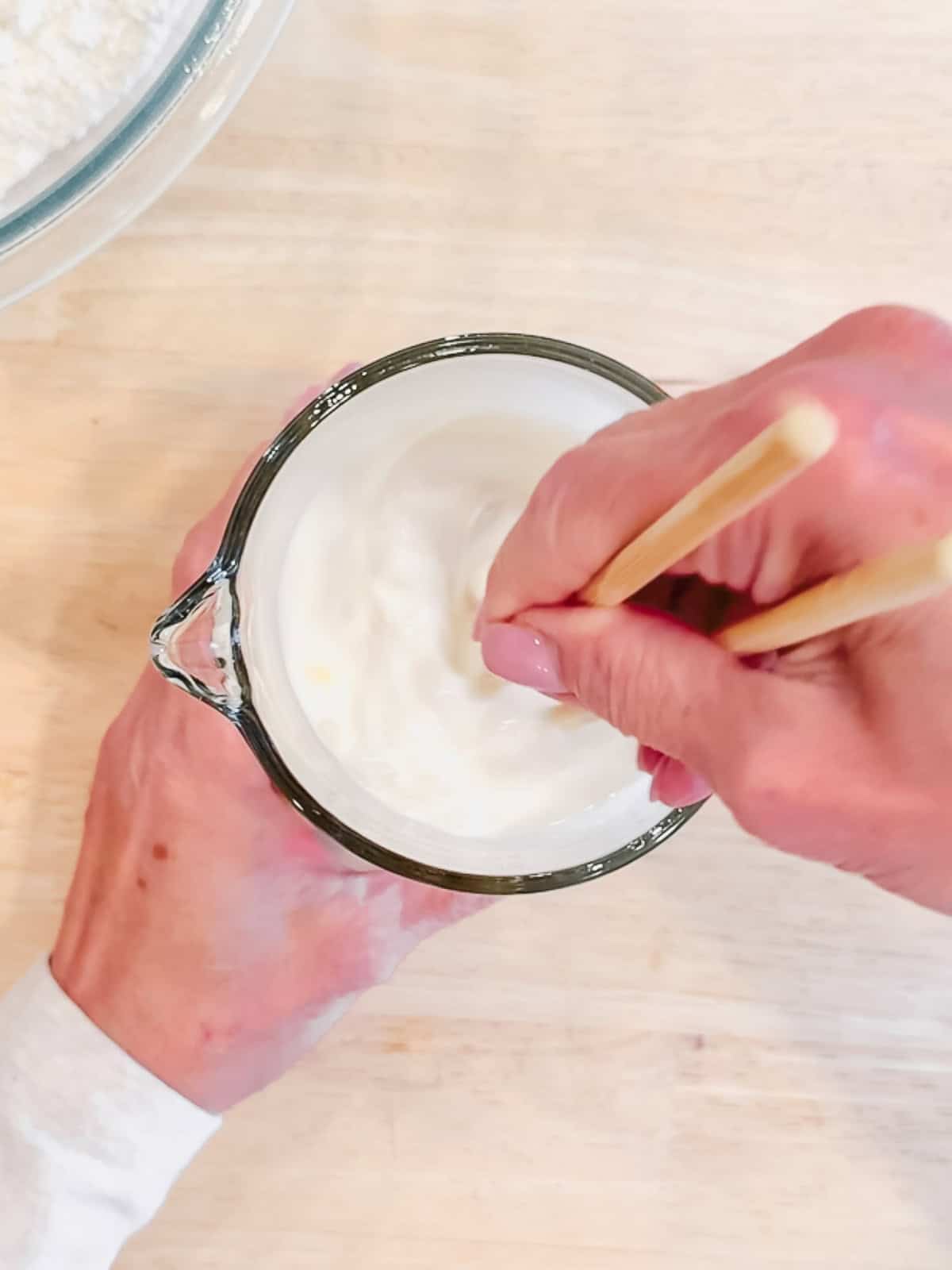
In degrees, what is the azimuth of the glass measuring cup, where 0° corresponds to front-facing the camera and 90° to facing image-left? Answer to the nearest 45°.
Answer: approximately 90°
